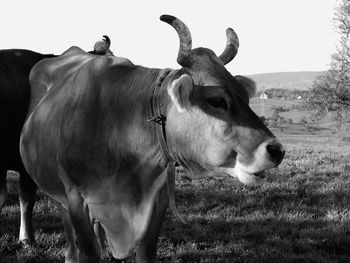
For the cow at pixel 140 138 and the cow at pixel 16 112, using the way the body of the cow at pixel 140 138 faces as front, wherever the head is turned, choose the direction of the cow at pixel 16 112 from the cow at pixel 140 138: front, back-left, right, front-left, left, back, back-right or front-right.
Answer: back

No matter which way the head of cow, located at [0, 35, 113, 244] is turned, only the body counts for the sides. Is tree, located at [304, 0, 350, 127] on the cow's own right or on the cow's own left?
on the cow's own left

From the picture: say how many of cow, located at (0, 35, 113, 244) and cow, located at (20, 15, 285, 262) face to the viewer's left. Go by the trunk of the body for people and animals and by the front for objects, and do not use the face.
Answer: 0

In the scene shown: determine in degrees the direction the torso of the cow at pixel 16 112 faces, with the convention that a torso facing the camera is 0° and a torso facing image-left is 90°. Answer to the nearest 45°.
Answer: approximately 270°

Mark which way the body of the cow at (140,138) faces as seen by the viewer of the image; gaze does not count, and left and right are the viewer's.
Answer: facing the viewer and to the right of the viewer
